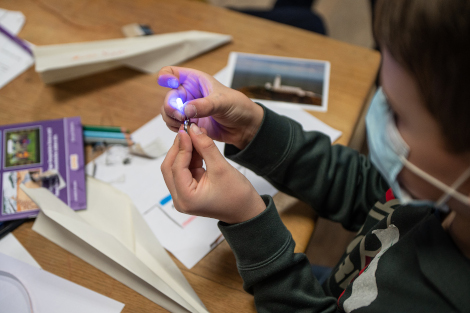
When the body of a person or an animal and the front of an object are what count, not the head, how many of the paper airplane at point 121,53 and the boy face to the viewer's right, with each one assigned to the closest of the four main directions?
1

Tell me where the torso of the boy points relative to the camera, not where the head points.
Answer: to the viewer's left

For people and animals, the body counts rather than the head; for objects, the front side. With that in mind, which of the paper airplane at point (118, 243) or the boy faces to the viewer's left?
the boy

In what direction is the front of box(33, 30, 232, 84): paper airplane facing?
to the viewer's right

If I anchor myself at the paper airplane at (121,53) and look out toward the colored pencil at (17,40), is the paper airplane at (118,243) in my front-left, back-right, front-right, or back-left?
back-left

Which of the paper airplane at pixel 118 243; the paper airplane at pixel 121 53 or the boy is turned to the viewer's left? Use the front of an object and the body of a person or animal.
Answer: the boy
